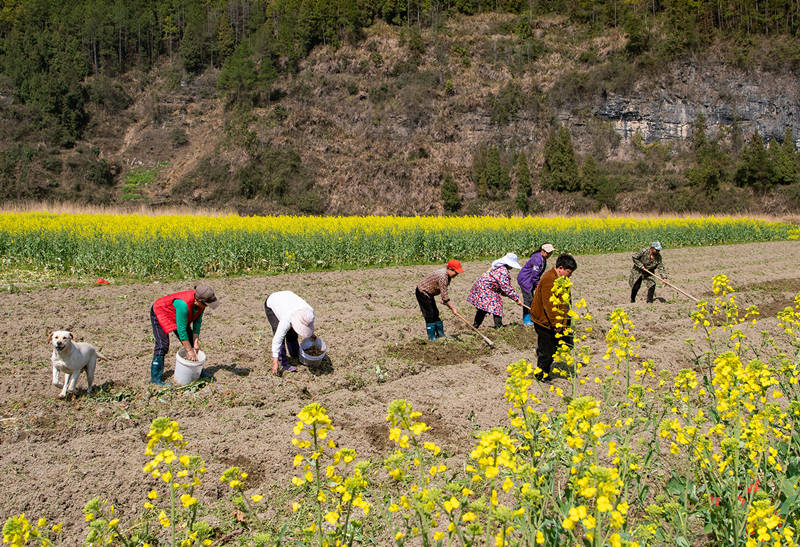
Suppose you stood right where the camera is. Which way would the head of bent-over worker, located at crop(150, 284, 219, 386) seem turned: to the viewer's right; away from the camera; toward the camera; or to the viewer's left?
to the viewer's right

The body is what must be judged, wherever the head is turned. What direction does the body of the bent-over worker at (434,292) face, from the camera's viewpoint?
to the viewer's right

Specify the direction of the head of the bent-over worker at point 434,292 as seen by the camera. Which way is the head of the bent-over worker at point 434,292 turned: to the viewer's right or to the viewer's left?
to the viewer's right

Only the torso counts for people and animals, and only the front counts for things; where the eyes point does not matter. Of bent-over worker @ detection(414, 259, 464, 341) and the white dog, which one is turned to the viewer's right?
the bent-over worker

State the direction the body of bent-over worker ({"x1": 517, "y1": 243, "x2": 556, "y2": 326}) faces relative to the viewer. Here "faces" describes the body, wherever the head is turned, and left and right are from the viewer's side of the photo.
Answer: facing to the right of the viewer

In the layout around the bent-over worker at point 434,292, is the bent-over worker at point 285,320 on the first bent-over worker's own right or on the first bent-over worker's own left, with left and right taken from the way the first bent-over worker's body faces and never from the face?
on the first bent-over worker's own right

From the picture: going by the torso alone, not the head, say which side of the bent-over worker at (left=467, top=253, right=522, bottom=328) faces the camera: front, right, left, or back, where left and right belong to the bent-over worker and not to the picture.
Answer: right

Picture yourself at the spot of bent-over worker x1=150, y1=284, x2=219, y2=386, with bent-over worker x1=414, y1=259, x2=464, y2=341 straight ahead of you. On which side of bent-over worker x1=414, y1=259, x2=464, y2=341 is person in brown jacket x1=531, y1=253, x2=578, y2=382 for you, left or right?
right

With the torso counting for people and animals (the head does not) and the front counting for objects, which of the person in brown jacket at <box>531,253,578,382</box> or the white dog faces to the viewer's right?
the person in brown jacket

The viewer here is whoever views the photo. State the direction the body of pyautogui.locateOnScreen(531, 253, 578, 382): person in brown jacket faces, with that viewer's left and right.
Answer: facing to the right of the viewer

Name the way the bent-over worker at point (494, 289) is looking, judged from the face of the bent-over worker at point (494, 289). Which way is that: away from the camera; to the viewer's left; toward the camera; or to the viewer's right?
to the viewer's right

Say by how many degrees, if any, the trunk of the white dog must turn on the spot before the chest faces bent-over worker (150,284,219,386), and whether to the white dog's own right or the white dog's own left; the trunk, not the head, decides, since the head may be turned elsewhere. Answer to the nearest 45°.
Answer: approximately 135° to the white dog's own left

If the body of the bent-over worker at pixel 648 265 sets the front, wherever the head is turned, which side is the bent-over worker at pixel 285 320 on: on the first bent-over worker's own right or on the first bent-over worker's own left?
on the first bent-over worker's own right
